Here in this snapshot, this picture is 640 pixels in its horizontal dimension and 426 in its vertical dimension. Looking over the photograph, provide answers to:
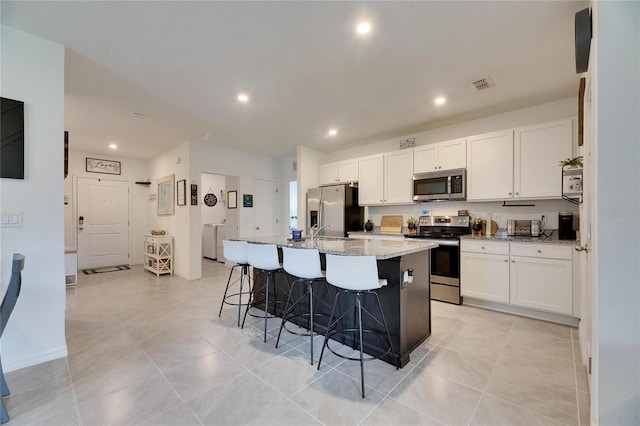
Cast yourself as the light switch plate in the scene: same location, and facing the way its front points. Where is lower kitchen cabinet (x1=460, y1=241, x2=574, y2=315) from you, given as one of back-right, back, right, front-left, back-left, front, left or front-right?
front-left

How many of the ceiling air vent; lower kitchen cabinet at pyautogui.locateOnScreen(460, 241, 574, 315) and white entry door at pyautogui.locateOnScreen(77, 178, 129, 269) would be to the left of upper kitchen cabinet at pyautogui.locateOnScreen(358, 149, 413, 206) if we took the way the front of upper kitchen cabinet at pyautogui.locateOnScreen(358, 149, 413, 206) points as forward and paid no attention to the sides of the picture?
2

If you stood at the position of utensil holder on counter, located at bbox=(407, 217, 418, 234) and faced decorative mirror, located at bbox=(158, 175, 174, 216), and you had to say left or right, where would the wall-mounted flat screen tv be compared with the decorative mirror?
left

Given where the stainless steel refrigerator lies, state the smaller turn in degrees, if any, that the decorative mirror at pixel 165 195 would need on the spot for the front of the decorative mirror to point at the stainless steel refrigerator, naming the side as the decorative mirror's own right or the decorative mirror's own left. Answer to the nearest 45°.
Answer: approximately 90° to the decorative mirror's own left

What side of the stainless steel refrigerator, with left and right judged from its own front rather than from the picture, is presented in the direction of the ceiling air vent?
left

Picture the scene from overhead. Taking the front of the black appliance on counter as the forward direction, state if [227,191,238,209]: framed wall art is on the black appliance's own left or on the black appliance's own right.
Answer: on the black appliance's own right

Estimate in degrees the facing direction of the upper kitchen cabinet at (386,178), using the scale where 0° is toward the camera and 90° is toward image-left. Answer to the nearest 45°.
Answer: approximately 45°

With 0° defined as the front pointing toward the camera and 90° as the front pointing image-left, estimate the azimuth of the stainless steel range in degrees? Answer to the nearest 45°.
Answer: approximately 0°

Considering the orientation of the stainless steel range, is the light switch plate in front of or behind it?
in front

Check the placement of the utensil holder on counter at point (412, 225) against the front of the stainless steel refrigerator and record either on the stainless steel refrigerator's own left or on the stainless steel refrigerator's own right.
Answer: on the stainless steel refrigerator's own left

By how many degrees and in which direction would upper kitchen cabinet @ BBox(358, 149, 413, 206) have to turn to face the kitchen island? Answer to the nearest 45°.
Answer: approximately 45° to its left

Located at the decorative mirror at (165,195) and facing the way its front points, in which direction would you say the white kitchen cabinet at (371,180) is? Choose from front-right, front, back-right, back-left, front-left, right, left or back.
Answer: left

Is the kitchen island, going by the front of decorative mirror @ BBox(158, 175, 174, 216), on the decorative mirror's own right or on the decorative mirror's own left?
on the decorative mirror's own left

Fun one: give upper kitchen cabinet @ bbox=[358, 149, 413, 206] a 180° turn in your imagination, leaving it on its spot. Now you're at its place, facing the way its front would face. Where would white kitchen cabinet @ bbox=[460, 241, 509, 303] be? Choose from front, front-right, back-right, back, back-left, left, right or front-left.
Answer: right
